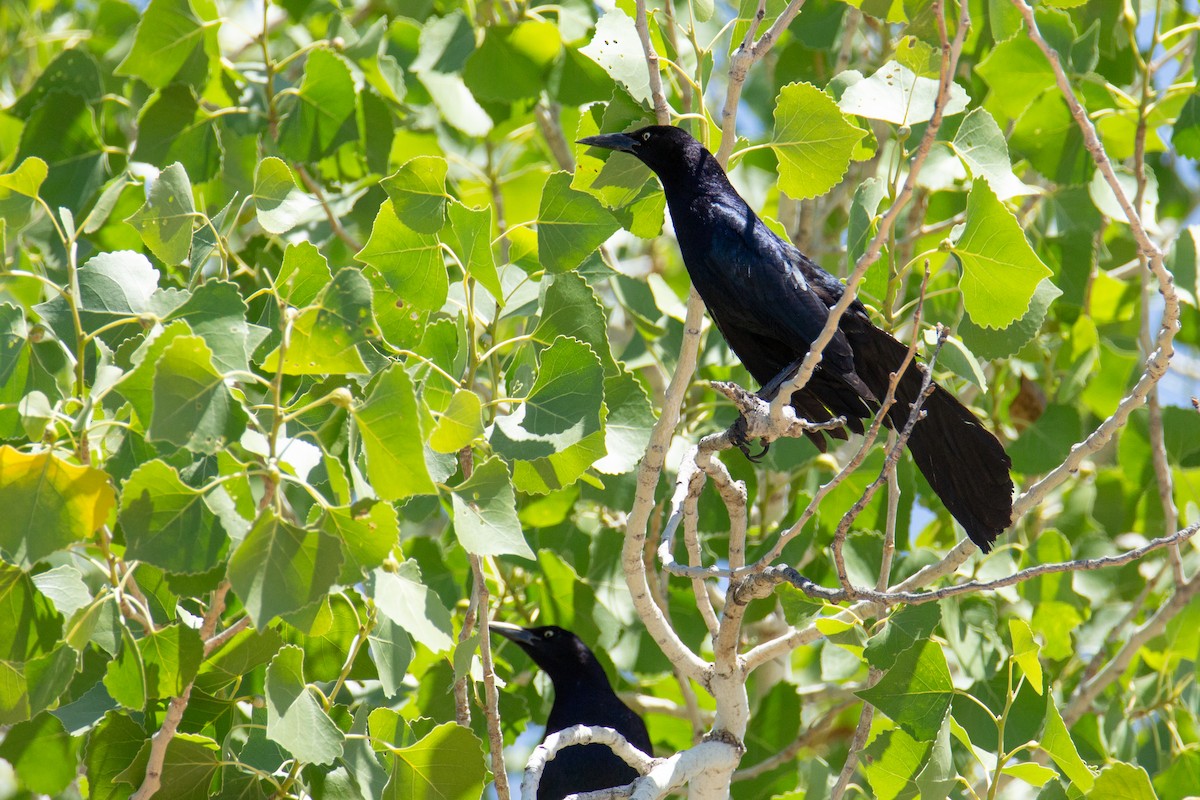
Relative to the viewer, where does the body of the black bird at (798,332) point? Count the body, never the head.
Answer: to the viewer's left

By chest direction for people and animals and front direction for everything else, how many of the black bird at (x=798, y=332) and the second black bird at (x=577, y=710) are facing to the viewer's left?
2

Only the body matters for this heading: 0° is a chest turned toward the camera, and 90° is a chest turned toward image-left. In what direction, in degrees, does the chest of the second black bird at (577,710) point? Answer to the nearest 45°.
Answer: approximately 90°
